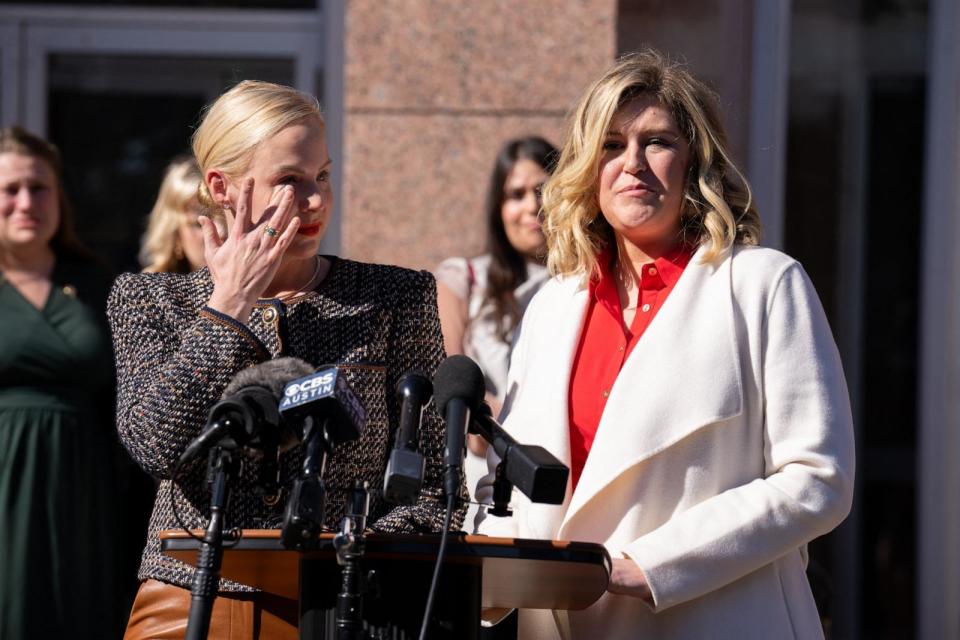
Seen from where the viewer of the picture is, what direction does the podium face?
facing the viewer

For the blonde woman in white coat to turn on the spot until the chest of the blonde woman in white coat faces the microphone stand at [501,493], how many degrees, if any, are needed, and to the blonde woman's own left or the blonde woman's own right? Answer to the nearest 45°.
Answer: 0° — they already face it

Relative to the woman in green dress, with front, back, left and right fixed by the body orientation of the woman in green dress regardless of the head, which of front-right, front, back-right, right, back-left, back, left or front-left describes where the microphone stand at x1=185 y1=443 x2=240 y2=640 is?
front

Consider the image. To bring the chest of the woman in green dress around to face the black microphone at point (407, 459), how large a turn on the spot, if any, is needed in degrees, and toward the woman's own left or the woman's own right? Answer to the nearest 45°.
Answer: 0° — they already face it

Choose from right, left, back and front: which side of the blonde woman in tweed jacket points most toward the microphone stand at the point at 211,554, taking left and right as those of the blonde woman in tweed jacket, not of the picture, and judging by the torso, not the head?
front

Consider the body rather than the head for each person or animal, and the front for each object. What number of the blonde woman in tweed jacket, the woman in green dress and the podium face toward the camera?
3

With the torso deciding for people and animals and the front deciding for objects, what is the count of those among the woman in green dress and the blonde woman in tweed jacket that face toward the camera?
2

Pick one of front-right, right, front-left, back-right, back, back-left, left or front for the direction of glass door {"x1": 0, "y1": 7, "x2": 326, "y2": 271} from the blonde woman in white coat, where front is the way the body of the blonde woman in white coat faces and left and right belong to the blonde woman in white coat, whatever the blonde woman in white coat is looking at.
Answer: right

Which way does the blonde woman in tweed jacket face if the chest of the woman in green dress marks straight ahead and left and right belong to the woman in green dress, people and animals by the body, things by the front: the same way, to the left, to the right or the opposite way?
the same way

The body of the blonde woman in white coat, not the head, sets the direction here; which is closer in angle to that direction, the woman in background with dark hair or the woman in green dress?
the woman in green dress

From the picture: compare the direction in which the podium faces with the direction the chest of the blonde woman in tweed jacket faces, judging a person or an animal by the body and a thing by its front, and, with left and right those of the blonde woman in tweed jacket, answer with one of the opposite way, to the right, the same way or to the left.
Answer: the same way

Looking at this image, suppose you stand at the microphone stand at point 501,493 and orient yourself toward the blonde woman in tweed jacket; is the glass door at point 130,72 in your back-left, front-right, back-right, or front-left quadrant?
front-right

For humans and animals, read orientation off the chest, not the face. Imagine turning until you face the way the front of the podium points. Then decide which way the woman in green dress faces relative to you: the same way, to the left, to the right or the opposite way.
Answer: the same way

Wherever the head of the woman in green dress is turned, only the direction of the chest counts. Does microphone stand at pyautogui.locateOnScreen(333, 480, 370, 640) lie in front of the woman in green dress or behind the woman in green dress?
in front

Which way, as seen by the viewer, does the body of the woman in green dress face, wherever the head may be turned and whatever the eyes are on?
toward the camera

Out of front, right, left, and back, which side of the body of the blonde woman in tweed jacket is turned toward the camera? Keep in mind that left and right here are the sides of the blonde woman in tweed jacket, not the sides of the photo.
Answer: front
